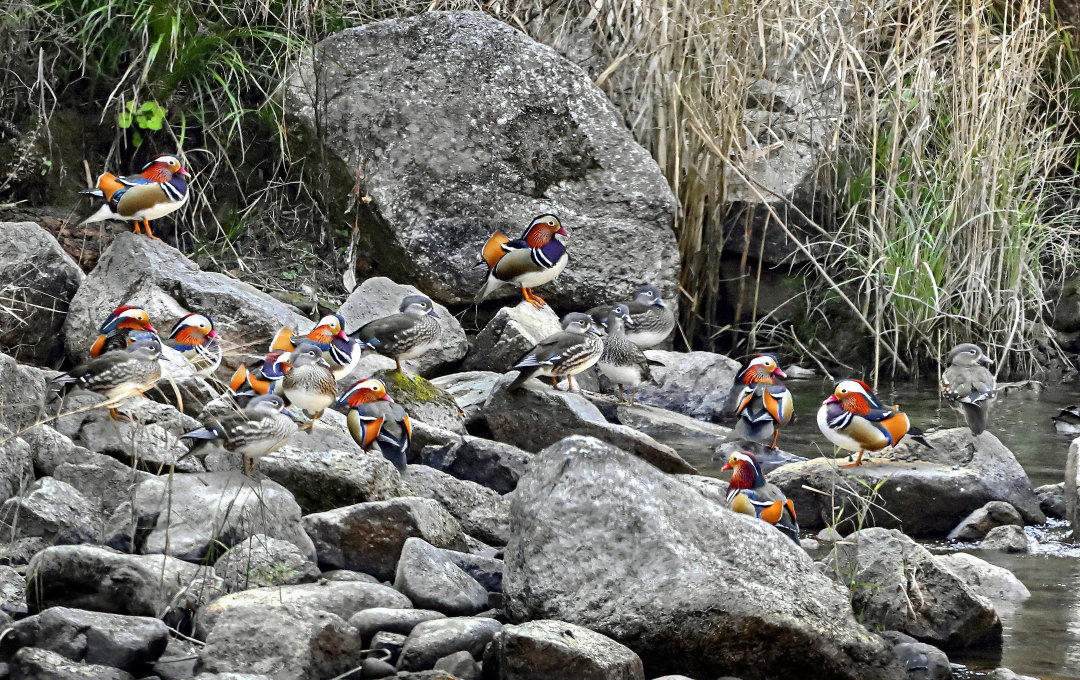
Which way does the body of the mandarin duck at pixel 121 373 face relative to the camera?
to the viewer's right

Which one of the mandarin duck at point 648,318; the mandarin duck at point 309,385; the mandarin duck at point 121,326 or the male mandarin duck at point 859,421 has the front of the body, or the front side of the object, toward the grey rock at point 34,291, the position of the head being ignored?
the male mandarin duck

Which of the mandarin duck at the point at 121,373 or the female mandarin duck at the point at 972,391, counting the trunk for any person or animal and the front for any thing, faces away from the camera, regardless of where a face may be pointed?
the female mandarin duck

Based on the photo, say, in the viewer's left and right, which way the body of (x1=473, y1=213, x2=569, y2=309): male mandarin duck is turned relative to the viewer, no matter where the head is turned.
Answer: facing to the right of the viewer

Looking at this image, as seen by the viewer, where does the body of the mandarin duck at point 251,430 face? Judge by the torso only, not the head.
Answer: to the viewer's right

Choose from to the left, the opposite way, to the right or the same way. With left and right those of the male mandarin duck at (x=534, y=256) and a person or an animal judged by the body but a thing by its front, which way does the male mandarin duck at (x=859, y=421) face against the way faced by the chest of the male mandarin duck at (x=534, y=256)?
the opposite way

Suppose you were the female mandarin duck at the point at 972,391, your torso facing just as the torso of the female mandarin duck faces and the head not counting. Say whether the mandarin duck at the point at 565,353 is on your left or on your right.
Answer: on your left

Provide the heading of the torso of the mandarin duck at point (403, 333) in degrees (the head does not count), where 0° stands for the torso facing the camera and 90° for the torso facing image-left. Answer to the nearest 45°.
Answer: approximately 270°

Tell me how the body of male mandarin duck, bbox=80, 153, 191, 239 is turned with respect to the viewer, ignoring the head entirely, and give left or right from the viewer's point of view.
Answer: facing to the right of the viewer

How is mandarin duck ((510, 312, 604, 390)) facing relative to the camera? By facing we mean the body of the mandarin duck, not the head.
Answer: to the viewer's right

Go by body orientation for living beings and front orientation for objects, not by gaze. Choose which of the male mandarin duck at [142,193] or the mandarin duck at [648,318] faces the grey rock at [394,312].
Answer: the male mandarin duck

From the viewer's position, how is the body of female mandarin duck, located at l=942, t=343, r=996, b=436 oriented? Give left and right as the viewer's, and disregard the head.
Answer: facing away from the viewer
